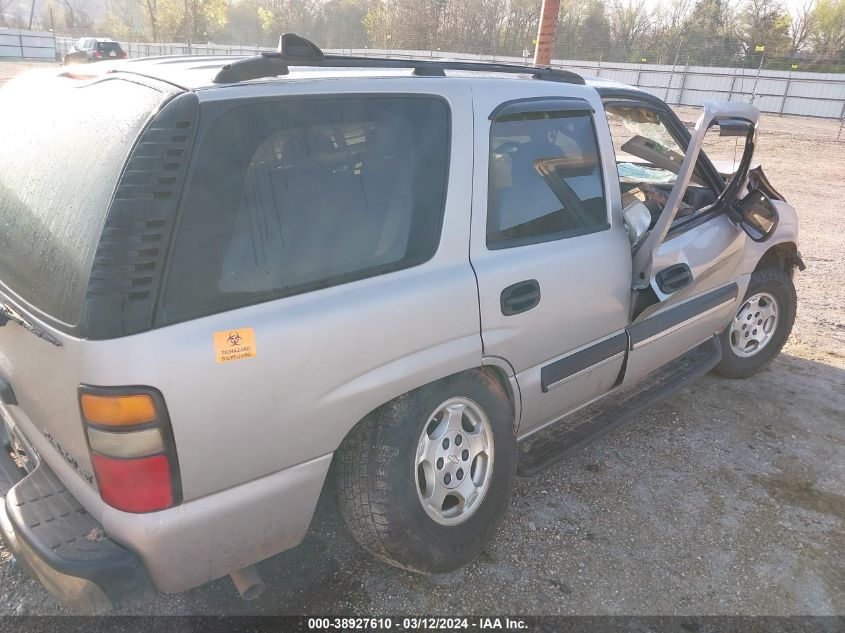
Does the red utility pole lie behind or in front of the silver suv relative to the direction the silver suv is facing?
in front

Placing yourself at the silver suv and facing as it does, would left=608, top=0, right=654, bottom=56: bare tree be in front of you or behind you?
in front

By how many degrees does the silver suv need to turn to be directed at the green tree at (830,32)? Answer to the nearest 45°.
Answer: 0° — it already faces it

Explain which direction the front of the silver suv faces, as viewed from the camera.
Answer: facing away from the viewer and to the right of the viewer
